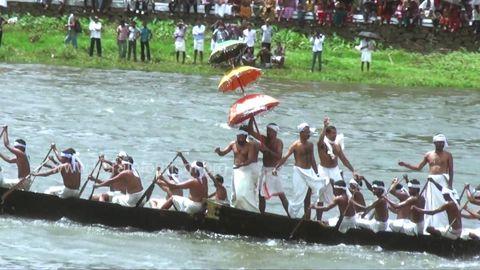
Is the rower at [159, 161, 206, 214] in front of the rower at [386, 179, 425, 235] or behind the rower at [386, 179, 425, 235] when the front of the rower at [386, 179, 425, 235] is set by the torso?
in front

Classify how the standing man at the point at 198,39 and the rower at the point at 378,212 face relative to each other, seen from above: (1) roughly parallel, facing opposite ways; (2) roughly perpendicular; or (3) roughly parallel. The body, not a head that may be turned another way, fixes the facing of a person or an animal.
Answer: roughly perpendicular

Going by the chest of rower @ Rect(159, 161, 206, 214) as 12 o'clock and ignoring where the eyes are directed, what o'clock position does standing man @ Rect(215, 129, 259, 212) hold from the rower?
The standing man is roughly at 6 o'clock from the rower.

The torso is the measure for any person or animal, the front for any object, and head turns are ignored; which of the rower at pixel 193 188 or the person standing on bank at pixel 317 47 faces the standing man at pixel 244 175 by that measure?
the person standing on bank

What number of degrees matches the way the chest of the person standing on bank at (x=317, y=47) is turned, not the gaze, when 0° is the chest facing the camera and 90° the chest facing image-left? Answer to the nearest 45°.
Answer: approximately 0°

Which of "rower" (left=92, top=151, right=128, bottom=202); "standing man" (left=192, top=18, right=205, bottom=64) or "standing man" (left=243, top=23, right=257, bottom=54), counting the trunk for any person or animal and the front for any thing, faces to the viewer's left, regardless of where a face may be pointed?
the rower

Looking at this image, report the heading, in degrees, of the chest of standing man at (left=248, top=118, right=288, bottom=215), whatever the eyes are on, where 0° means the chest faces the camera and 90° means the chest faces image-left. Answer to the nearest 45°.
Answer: approximately 45°

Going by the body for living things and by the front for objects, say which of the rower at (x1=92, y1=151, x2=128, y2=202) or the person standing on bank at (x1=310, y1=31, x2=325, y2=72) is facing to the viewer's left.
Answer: the rower

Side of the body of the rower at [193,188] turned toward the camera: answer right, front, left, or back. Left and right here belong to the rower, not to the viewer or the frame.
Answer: left

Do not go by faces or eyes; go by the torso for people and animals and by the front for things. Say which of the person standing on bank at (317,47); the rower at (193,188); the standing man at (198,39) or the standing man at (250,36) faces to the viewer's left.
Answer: the rower

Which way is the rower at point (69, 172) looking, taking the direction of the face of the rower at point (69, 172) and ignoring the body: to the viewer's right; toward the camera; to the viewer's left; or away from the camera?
to the viewer's left

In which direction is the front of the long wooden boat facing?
to the viewer's left

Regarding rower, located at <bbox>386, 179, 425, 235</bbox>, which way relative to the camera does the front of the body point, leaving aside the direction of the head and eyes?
to the viewer's left

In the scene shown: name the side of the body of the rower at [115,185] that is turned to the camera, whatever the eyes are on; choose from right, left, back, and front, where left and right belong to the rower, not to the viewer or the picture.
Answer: left
